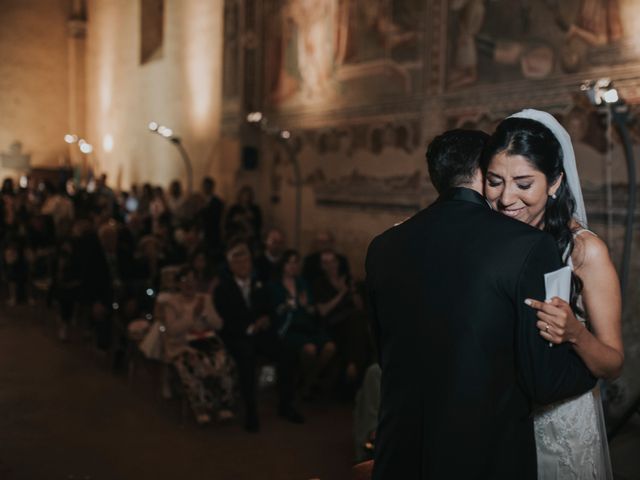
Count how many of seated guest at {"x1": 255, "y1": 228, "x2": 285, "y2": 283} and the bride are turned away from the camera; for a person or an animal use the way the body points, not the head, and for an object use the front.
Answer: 0

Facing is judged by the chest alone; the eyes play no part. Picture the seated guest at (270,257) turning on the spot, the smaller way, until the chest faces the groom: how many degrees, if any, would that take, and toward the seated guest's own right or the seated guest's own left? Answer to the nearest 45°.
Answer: approximately 45° to the seated guest's own right

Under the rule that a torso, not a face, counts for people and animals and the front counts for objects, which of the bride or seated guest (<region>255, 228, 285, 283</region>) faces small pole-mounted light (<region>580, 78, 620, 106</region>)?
the seated guest

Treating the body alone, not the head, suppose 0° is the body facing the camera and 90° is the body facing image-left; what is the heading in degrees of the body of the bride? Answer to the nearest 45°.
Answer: approximately 45°

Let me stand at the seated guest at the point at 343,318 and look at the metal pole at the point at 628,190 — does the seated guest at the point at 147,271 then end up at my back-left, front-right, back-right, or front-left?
back-left

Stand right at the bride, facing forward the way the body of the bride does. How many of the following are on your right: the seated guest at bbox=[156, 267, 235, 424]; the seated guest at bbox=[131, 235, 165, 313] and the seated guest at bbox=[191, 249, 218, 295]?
3

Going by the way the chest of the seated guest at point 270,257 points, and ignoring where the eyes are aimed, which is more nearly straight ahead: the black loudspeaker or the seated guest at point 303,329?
the seated guest

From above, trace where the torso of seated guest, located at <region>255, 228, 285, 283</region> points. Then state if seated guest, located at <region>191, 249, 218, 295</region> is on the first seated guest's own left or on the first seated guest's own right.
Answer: on the first seated guest's own right

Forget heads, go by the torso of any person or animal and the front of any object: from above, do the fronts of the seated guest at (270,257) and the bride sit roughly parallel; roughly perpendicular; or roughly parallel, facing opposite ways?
roughly perpendicular

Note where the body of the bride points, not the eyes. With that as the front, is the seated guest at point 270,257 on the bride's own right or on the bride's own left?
on the bride's own right

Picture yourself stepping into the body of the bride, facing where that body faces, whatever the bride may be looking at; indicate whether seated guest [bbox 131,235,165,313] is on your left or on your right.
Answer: on your right

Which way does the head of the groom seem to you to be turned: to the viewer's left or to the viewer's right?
to the viewer's right
